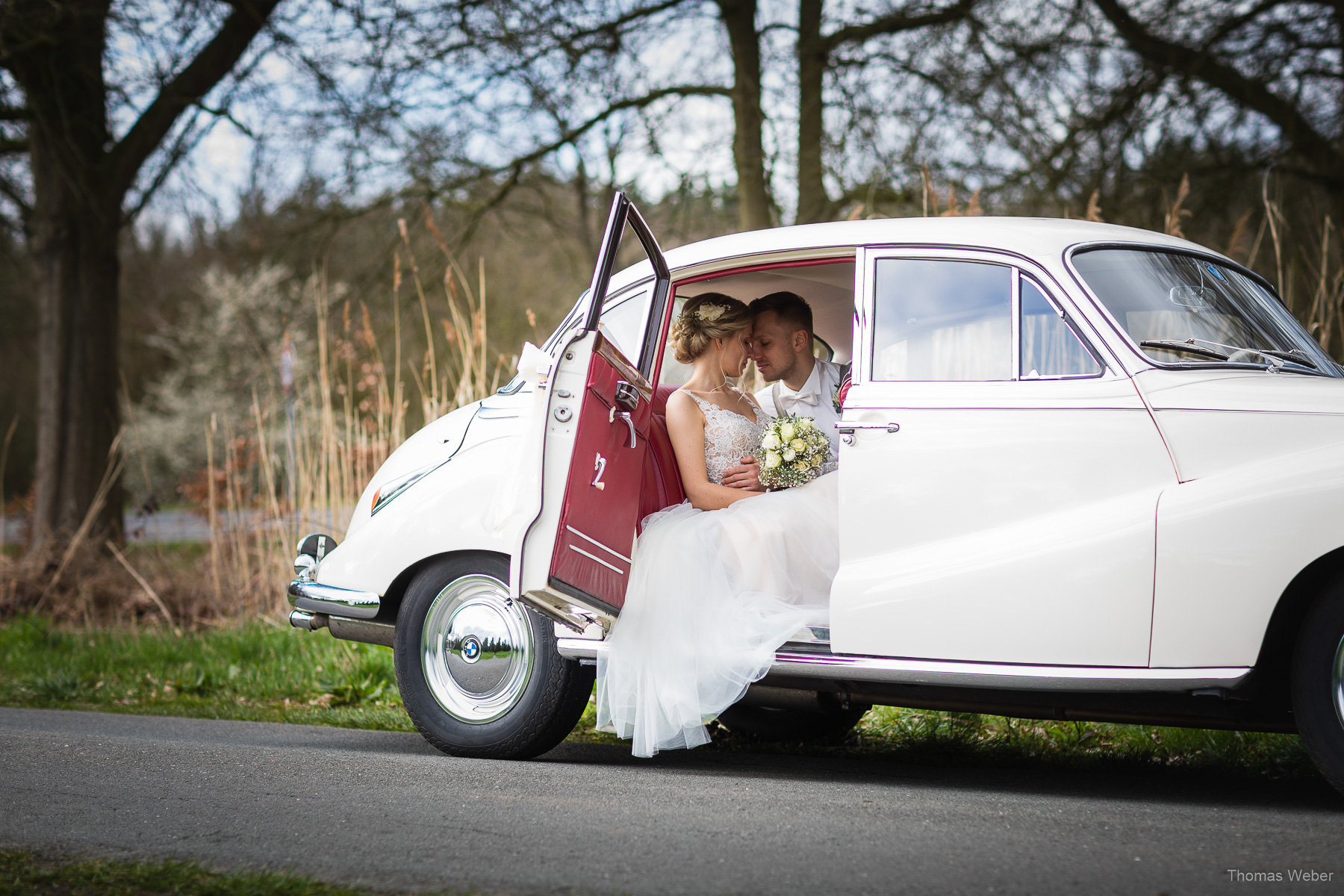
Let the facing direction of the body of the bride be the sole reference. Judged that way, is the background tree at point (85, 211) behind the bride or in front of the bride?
behind

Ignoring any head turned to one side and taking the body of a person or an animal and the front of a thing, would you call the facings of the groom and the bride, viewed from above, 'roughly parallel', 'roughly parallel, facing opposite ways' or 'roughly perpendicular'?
roughly perpendicular

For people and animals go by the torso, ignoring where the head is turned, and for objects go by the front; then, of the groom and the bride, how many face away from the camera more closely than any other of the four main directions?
0

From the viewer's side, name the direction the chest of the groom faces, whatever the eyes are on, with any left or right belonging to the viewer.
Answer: facing the viewer and to the left of the viewer

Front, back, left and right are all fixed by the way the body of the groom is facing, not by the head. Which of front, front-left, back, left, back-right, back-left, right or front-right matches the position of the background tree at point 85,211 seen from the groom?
right

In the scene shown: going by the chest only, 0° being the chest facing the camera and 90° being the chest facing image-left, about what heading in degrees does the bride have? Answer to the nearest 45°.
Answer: approximately 315°

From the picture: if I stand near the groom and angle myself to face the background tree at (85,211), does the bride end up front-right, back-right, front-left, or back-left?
back-left
